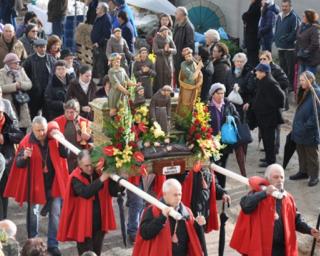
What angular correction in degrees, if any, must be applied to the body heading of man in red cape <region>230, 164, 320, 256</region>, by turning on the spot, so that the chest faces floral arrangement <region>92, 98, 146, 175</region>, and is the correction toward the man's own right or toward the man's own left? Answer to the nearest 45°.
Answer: approximately 135° to the man's own right

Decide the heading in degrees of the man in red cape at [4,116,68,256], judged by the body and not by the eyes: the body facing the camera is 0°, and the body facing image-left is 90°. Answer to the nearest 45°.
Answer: approximately 315°

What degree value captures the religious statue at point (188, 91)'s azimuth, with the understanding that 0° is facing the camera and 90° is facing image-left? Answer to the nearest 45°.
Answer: approximately 315°

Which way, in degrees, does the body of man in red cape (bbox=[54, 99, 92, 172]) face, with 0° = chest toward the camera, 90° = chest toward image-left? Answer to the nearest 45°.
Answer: approximately 0°

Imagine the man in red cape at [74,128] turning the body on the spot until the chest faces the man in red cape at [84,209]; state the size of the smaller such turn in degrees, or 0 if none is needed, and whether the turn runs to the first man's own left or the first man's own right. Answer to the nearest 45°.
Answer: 0° — they already face them

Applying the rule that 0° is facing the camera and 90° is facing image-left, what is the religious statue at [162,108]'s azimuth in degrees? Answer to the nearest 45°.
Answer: approximately 315°

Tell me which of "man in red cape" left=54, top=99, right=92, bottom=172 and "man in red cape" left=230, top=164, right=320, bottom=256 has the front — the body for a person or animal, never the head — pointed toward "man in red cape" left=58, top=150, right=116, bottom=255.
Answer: "man in red cape" left=54, top=99, right=92, bottom=172
